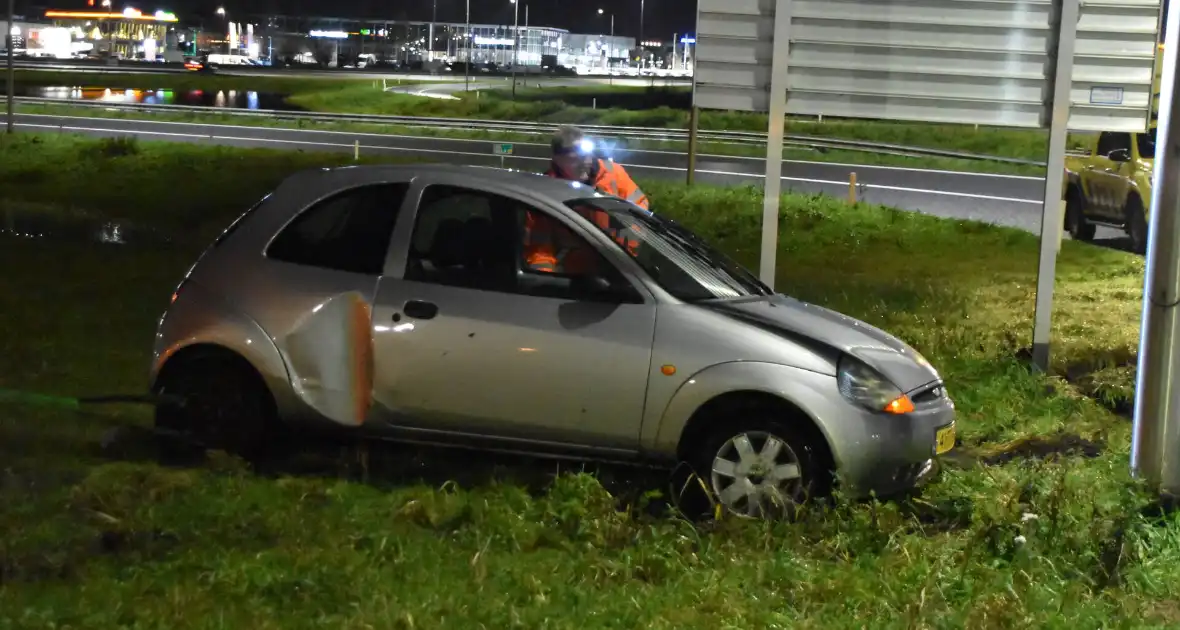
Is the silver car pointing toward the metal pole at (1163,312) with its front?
yes

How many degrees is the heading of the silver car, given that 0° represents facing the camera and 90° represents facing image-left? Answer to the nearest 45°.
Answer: approximately 270°
